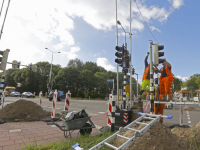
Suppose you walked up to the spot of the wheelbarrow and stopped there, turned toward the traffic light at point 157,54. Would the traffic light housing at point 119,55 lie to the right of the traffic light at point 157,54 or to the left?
left

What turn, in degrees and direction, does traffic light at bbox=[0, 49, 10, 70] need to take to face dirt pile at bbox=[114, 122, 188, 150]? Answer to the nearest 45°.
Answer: approximately 90° to its left

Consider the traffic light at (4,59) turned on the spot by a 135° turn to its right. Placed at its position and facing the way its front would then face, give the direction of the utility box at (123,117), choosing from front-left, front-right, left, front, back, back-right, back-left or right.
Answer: right

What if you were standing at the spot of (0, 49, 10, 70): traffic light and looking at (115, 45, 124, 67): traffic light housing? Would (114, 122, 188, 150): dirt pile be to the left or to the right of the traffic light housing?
right
